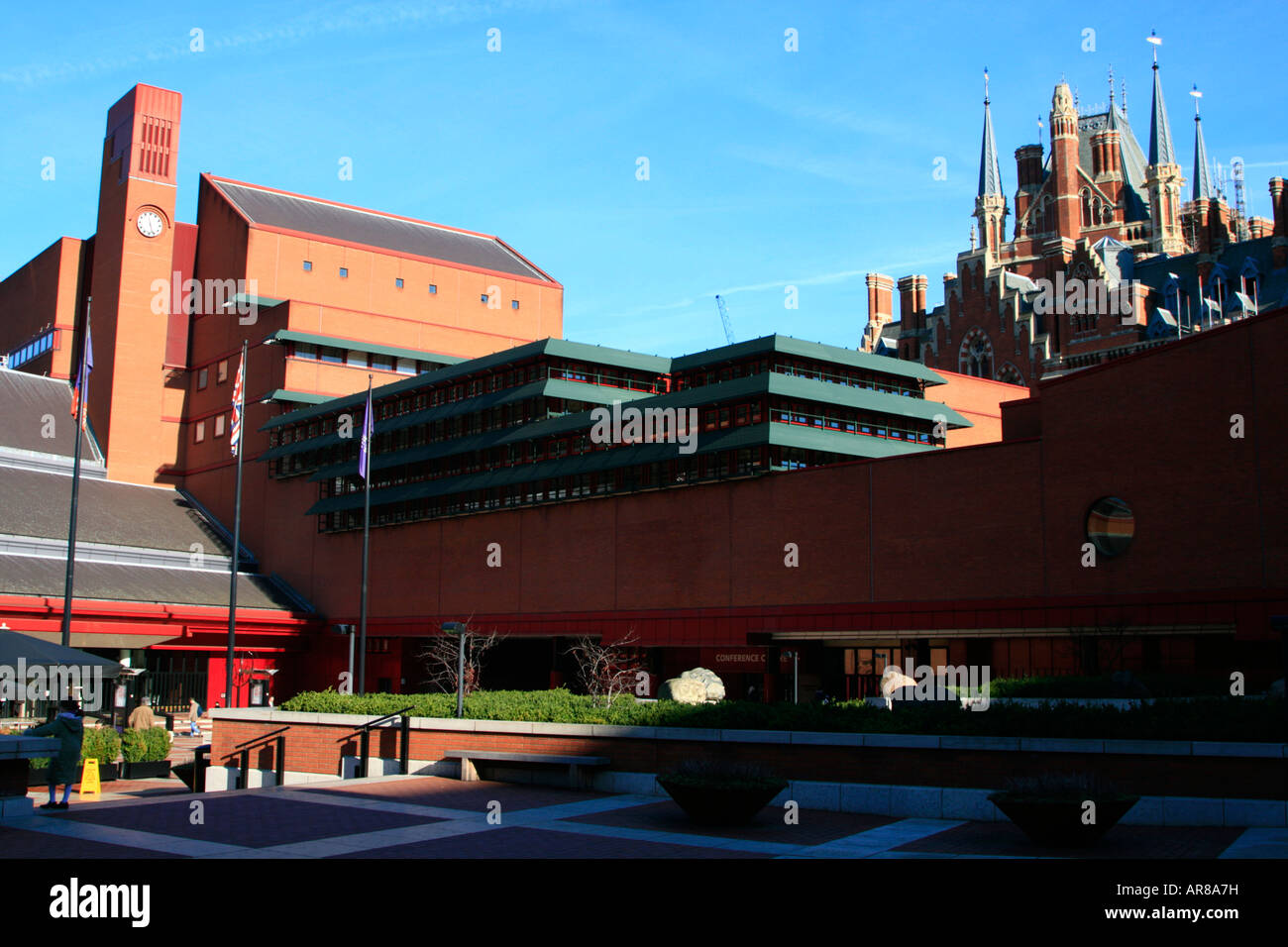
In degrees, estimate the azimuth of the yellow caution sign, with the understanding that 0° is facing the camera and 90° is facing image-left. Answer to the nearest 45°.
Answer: approximately 0°

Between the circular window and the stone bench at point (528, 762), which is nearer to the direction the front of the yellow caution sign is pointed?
the stone bench

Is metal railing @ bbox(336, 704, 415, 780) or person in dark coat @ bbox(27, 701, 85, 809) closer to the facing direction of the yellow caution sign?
the person in dark coat

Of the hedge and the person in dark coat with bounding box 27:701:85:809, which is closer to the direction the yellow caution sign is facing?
the person in dark coat

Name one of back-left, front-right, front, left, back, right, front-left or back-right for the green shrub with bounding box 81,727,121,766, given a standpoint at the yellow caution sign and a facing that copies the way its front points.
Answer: back
